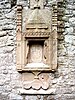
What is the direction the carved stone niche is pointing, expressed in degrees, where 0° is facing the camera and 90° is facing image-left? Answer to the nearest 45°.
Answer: approximately 0°
